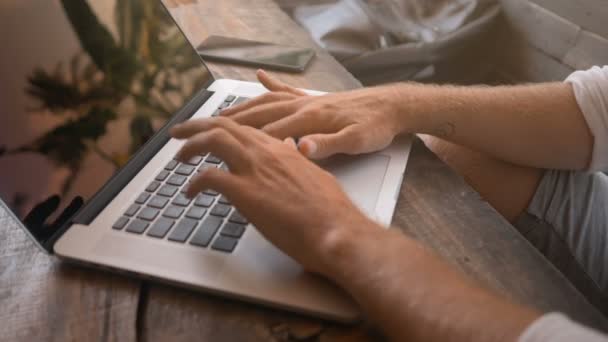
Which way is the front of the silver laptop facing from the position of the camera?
facing the viewer and to the right of the viewer
